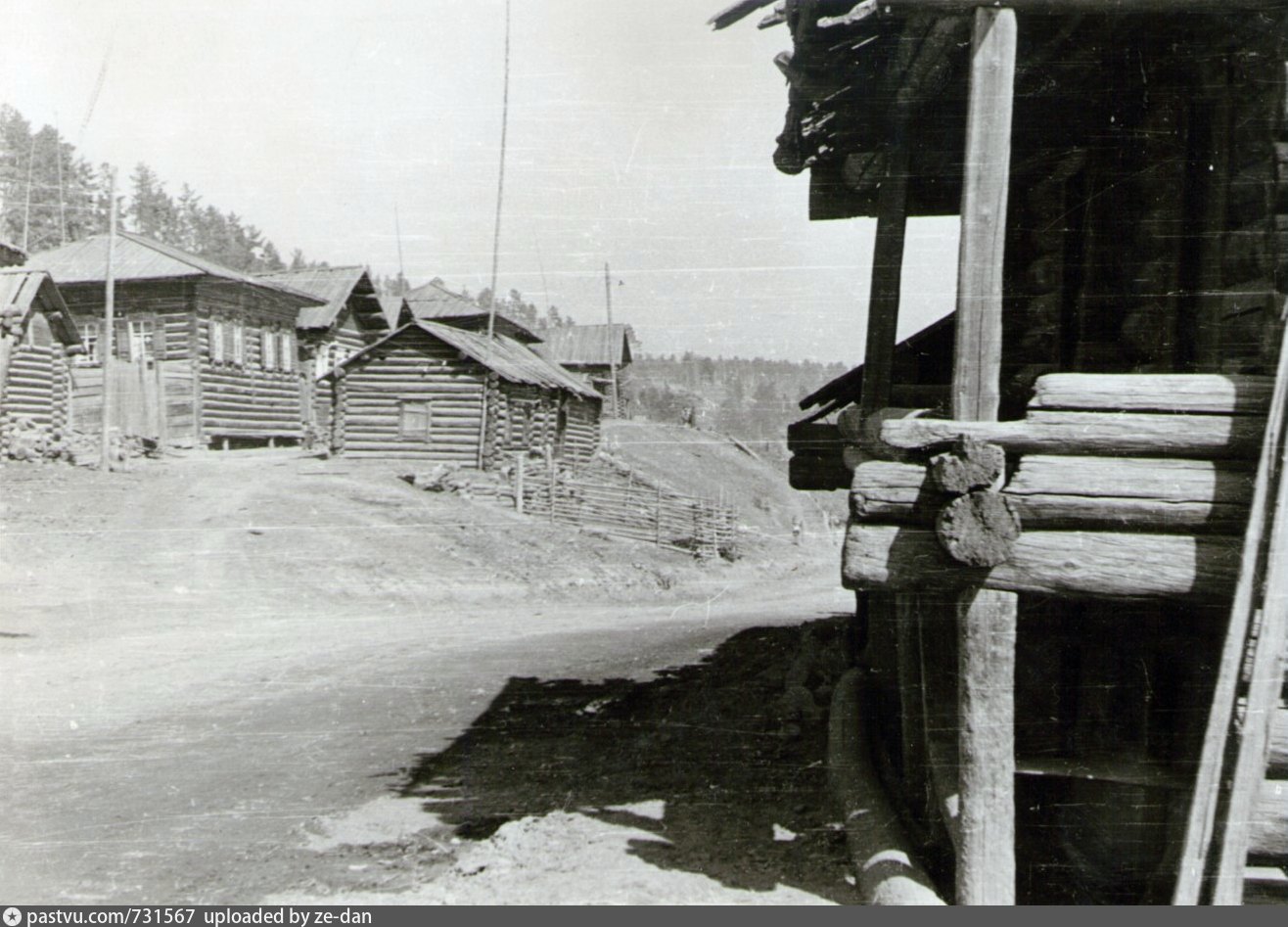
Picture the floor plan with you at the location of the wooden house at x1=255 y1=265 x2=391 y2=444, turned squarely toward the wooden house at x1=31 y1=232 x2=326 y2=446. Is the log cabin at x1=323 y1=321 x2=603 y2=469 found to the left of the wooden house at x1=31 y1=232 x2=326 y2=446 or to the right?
left

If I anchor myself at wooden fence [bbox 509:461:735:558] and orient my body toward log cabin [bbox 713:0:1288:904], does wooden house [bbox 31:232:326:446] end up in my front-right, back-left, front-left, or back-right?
back-right

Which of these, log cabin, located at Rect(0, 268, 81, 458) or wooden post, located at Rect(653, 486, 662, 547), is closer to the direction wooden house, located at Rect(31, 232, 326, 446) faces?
the wooden post

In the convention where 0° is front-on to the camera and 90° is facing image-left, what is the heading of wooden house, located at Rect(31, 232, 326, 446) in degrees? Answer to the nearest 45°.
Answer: approximately 315°

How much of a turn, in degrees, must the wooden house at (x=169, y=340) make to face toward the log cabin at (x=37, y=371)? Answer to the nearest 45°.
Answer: approximately 90° to its right

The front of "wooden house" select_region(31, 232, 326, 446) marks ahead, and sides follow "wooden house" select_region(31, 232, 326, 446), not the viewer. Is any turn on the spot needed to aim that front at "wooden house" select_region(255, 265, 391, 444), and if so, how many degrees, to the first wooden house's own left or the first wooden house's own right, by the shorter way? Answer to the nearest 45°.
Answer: approximately 90° to the first wooden house's own left
